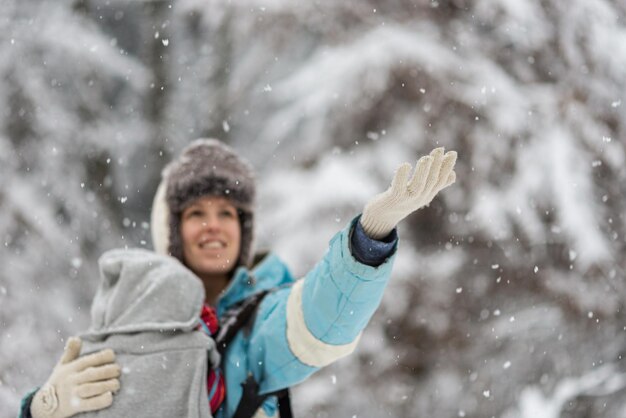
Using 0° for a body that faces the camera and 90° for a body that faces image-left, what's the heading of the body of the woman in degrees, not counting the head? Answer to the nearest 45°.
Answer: approximately 0°
